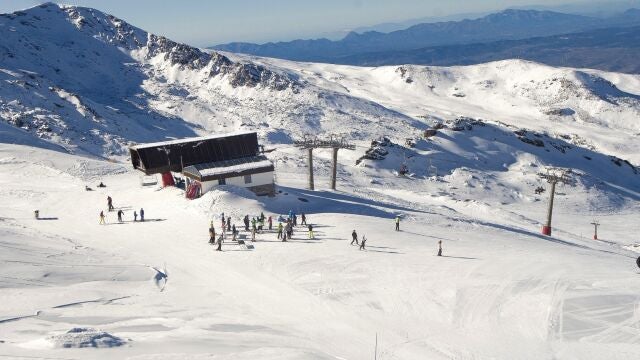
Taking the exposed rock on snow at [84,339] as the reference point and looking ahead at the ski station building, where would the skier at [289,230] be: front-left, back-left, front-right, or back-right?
front-right

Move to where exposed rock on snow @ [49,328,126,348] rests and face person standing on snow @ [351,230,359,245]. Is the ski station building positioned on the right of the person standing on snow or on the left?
left

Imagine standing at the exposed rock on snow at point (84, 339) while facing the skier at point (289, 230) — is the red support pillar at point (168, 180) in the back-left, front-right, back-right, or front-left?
front-left

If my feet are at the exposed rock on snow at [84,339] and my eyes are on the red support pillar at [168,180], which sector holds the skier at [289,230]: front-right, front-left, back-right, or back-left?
front-right

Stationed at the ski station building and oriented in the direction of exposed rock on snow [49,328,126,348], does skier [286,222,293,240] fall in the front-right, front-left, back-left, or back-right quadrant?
front-left
